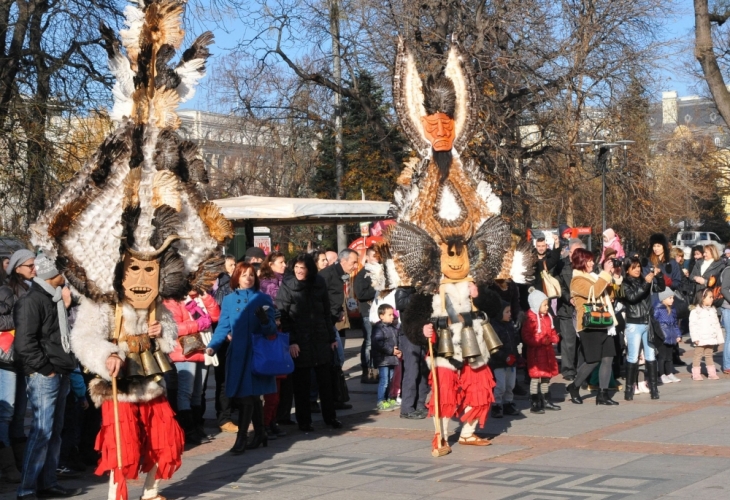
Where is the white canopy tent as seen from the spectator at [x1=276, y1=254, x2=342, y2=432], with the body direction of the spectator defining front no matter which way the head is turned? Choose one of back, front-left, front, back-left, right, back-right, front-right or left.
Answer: back

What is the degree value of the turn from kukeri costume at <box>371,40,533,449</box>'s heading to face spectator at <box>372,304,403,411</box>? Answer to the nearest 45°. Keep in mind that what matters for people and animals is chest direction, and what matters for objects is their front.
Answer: approximately 180°

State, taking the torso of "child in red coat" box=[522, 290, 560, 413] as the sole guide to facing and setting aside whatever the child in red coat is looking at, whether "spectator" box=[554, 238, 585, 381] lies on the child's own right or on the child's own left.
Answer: on the child's own left

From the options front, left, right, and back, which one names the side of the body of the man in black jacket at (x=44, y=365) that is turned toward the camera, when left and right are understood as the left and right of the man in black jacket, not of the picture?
right

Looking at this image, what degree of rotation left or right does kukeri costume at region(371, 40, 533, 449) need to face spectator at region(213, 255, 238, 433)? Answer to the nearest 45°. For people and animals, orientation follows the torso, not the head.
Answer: approximately 135° to its right

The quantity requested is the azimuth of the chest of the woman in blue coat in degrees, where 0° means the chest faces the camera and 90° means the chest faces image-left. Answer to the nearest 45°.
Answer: approximately 45°

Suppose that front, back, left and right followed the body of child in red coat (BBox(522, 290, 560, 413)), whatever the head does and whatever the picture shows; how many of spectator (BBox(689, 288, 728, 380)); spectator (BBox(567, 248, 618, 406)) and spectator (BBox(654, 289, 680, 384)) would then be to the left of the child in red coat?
3

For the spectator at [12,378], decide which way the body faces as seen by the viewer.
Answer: to the viewer's right

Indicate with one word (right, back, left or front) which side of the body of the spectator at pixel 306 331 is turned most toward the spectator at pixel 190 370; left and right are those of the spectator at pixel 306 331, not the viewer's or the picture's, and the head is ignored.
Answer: right

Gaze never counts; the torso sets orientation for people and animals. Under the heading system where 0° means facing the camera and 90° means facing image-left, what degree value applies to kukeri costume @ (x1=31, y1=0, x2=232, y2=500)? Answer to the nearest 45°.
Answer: approximately 0°

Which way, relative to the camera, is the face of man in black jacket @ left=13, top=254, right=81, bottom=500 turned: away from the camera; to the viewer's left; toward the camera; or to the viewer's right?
to the viewer's right

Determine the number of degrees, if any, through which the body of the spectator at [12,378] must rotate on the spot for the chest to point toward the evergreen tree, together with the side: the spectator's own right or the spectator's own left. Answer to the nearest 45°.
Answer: approximately 45° to the spectator's own left

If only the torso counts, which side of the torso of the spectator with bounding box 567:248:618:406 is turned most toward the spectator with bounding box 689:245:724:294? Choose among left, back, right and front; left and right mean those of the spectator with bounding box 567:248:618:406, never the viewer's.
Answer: left
